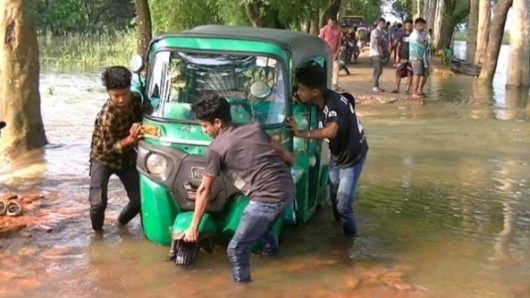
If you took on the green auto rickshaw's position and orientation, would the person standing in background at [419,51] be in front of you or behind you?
behind

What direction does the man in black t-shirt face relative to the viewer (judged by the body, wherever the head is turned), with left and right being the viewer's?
facing to the left of the viewer

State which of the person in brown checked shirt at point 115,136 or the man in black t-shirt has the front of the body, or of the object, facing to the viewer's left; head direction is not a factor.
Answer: the man in black t-shirt

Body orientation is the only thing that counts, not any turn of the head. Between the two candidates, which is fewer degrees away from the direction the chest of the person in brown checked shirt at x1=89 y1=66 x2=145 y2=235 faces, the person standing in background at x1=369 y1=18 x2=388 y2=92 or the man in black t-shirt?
the man in black t-shirt

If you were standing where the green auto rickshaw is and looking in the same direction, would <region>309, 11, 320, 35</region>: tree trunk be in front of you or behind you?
behind

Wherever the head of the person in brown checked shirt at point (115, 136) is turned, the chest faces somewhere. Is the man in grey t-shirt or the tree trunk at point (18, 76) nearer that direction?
the man in grey t-shirt

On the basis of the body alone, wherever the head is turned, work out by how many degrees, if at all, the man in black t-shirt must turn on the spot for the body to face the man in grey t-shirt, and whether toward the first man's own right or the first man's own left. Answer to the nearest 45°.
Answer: approximately 45° to the first man's own left

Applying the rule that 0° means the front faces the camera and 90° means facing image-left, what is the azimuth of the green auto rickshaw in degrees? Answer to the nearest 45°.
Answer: approximately 45°

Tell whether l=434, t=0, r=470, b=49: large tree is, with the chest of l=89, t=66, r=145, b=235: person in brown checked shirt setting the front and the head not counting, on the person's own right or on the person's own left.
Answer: on the person's own left

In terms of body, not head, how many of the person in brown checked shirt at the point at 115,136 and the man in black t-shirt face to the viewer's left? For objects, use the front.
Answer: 1

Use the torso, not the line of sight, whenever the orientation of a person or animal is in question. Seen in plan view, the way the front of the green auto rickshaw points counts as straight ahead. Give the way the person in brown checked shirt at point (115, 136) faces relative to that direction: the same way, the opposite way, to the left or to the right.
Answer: to the left

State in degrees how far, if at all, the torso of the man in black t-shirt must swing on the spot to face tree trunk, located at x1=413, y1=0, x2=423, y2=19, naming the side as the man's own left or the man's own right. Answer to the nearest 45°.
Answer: approximately 90° to the man's own right

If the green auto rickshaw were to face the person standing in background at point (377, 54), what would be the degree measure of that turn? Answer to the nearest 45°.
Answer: approximately 135° to its right

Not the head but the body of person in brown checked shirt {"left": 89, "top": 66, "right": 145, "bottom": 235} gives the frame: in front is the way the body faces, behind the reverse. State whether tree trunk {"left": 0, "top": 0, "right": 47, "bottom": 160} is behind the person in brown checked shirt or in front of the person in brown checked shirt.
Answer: behind

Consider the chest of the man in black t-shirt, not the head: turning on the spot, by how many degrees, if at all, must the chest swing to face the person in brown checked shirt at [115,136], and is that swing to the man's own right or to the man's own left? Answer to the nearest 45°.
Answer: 0° — they already face them
